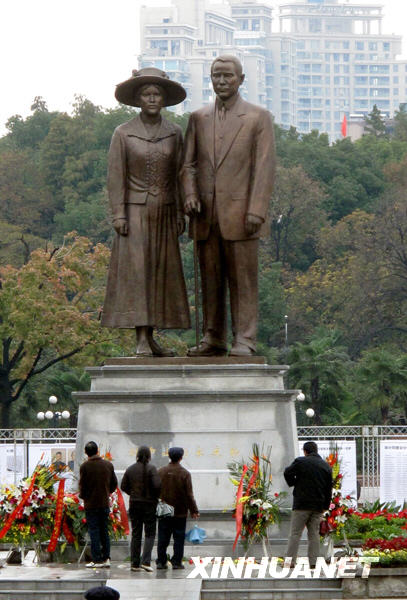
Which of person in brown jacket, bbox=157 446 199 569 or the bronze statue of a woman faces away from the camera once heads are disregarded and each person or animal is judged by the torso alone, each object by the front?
the person in brown jacket

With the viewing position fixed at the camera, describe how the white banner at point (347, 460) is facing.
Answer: facing the viewer

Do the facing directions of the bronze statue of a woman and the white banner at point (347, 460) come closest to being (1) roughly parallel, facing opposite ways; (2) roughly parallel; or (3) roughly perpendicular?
roughly parallel

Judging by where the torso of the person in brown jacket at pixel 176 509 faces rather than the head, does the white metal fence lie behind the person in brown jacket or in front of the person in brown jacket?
in front

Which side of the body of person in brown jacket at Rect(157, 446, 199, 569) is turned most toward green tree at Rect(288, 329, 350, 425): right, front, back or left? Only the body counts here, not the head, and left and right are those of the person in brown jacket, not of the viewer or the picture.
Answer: front

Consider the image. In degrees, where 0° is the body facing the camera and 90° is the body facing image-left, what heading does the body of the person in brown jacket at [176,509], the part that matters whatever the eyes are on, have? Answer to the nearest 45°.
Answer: approximately 180°

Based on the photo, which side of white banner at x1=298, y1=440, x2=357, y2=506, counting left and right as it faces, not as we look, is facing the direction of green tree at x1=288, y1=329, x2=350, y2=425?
back

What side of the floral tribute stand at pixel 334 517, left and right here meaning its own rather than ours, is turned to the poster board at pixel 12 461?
right

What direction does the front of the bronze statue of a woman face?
toward the camera

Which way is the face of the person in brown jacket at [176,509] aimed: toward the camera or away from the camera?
away from the camera

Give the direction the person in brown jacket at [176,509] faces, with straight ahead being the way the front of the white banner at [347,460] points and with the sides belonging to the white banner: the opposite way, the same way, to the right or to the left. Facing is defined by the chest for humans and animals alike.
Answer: the opposite way

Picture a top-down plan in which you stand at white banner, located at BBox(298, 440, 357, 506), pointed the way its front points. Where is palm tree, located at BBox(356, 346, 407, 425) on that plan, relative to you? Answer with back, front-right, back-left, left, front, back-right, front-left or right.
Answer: back

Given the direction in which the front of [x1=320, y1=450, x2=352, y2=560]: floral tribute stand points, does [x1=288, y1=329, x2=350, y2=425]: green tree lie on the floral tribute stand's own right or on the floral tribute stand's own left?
on the floral tribute stand's own right

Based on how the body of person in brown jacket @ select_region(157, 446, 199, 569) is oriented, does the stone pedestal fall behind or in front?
in front
